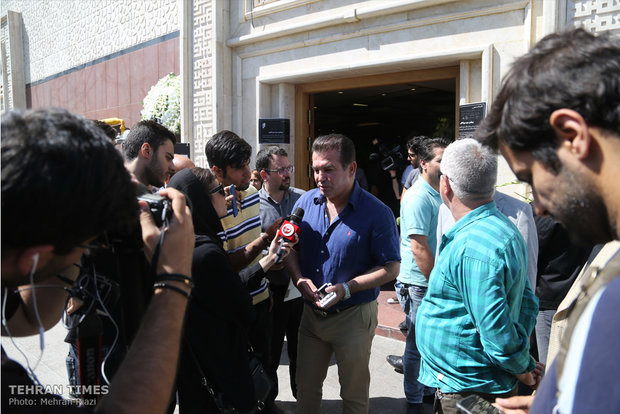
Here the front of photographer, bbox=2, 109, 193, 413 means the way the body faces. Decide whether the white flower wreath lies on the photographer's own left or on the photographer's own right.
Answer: on the photographer's own left

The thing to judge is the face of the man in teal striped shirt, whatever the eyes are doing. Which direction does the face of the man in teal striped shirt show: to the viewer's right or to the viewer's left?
to the viewer's left

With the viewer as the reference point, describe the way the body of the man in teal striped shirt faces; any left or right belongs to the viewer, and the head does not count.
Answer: facing away from the viewer and to the left of the viewer

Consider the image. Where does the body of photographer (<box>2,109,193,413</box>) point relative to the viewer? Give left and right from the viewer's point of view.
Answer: facing to the right of the viewer

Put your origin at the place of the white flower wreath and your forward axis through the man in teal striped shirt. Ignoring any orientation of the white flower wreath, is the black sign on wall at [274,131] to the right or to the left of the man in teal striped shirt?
left

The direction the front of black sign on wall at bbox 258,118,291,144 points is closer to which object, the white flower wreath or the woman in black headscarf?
the woman in black headscarf

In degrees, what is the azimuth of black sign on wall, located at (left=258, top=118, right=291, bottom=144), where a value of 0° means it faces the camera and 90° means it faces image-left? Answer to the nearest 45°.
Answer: approximately 0°

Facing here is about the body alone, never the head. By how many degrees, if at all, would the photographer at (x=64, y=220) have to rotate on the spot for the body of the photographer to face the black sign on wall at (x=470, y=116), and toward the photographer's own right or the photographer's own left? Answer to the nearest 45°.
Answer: approximately 45° to the photographer's own left

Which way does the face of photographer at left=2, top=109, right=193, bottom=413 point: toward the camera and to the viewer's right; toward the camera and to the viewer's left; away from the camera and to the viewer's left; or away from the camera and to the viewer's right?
away from the camera and to the viewer's right

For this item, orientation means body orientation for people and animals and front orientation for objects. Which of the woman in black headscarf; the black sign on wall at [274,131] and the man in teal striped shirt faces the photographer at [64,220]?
the black sign on wall

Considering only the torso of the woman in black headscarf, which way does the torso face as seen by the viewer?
to the viewer's right

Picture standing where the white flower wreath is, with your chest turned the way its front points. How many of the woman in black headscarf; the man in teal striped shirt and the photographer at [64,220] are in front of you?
3

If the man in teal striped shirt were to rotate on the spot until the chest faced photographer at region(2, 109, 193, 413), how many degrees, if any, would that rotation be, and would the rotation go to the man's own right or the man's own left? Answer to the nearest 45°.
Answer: approximately 90° to the man's own left
